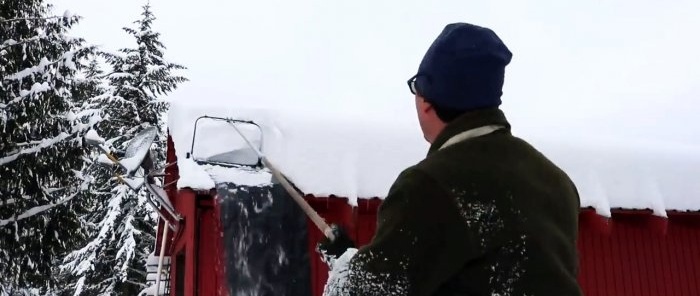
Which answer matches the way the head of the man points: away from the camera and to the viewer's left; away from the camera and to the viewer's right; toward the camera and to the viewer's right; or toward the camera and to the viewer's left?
away from the camera and to the viewer's left

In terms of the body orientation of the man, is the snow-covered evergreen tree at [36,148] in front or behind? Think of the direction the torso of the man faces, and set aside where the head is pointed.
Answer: in front

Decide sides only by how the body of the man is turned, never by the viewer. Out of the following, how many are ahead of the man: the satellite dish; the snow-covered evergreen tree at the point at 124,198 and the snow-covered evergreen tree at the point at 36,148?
3

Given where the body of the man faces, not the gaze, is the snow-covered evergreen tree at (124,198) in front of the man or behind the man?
in front

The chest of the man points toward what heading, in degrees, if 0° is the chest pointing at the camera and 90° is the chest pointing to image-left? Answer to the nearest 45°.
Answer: approximately 135°
